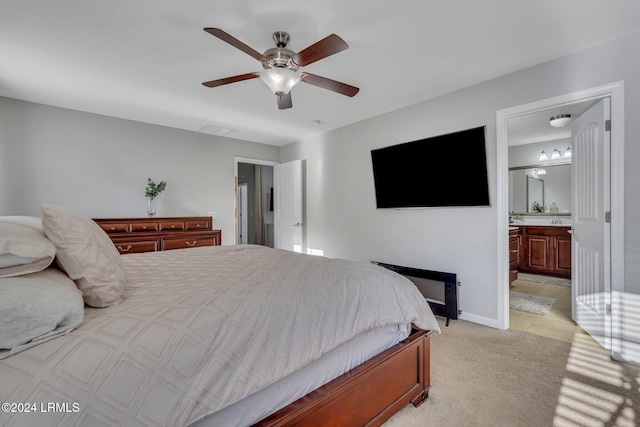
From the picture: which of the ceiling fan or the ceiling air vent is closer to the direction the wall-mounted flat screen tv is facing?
the ceiling fan

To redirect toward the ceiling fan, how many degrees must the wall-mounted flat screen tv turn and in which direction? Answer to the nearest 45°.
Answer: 0° — it already faces it

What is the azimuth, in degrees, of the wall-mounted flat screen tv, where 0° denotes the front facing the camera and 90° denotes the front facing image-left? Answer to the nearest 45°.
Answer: approximately 45°

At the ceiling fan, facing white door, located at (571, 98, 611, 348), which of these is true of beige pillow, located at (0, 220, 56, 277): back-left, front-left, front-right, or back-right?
back-right

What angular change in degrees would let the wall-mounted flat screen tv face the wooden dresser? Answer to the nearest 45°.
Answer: approximately 45° to its right

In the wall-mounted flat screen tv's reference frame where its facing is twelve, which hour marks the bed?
The bed is roughly at 11 o'clock from the wall-mounted flat screen tv.

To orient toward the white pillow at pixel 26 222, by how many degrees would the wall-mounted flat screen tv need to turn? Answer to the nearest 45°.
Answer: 0° — it already faces it

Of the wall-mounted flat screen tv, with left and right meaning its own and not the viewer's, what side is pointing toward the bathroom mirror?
back

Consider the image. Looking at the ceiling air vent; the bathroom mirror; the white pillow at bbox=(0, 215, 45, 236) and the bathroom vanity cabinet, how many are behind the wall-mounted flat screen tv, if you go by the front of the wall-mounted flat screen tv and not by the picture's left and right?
2

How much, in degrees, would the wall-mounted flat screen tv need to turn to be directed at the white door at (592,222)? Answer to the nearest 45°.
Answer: approximately 135° to its left

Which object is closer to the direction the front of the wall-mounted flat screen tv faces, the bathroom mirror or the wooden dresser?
the wooden dresser

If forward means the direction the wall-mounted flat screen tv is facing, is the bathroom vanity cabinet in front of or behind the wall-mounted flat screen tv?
behind

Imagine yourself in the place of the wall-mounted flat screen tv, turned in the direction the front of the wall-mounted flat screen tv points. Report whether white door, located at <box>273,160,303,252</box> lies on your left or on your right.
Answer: on your right
